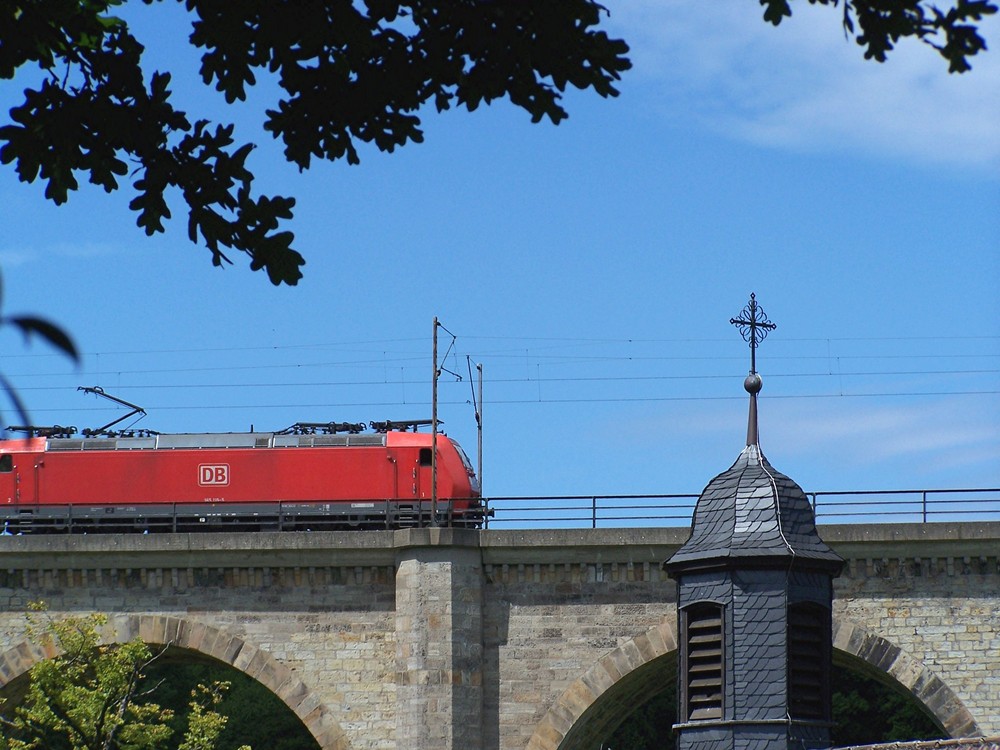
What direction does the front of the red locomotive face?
to the viewer's right
